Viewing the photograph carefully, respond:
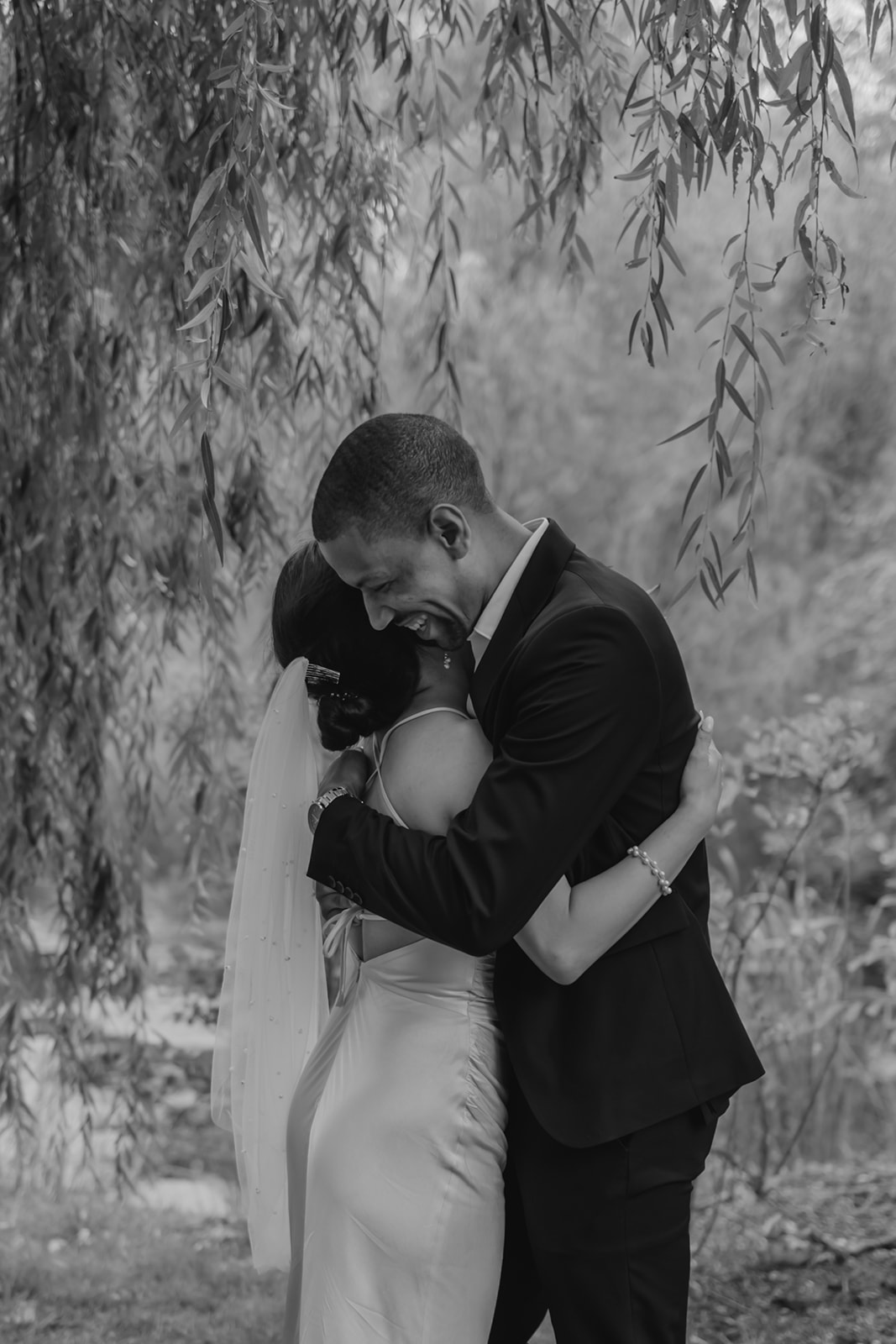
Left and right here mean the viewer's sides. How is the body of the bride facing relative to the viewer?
facing away from the viewer and to the right of the viewer

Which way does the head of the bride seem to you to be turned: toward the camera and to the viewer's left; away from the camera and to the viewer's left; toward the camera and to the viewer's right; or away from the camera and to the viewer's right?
away from the camera and to the viewer's right
